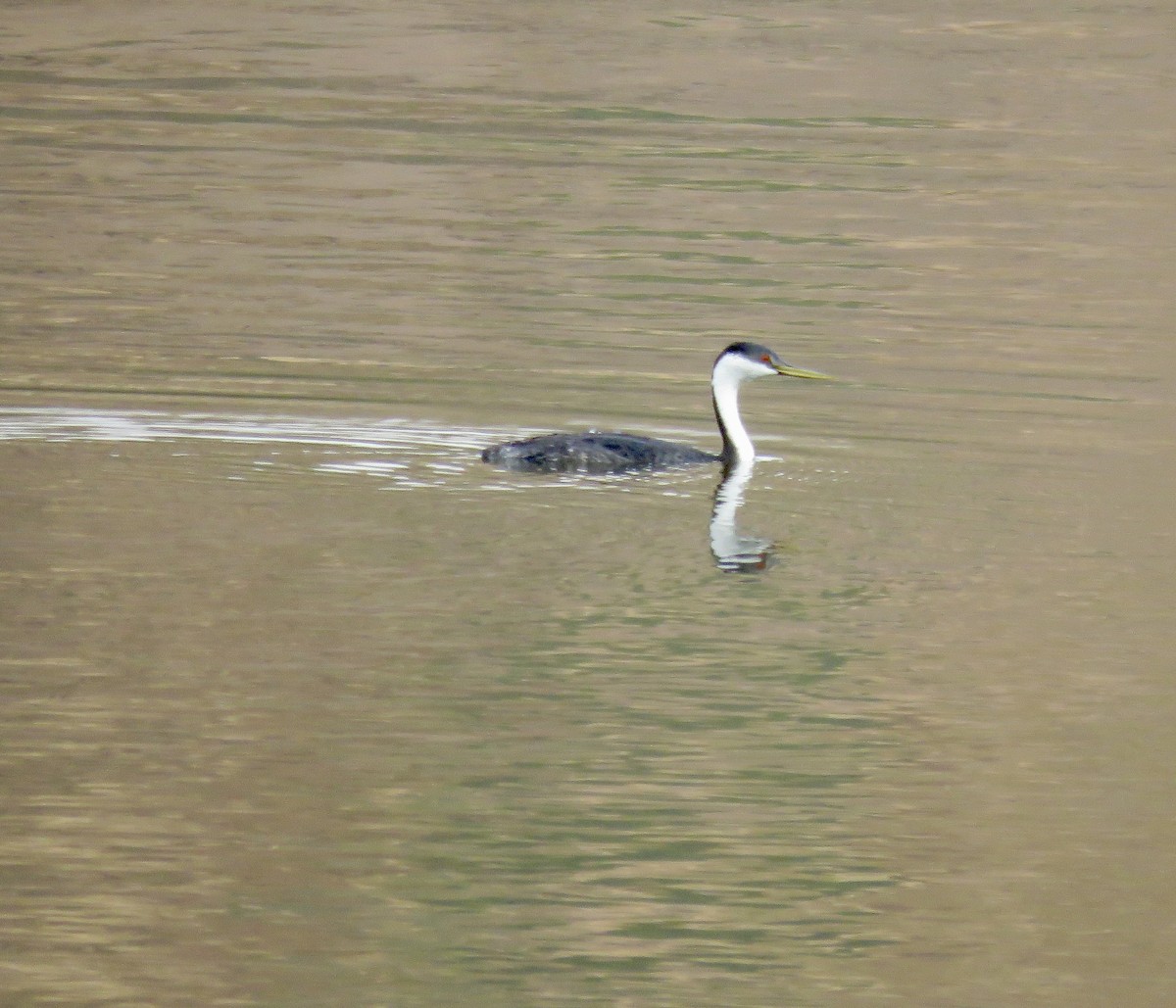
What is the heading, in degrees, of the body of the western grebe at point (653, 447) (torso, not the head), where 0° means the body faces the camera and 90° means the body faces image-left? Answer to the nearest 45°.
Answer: approximately 270°
